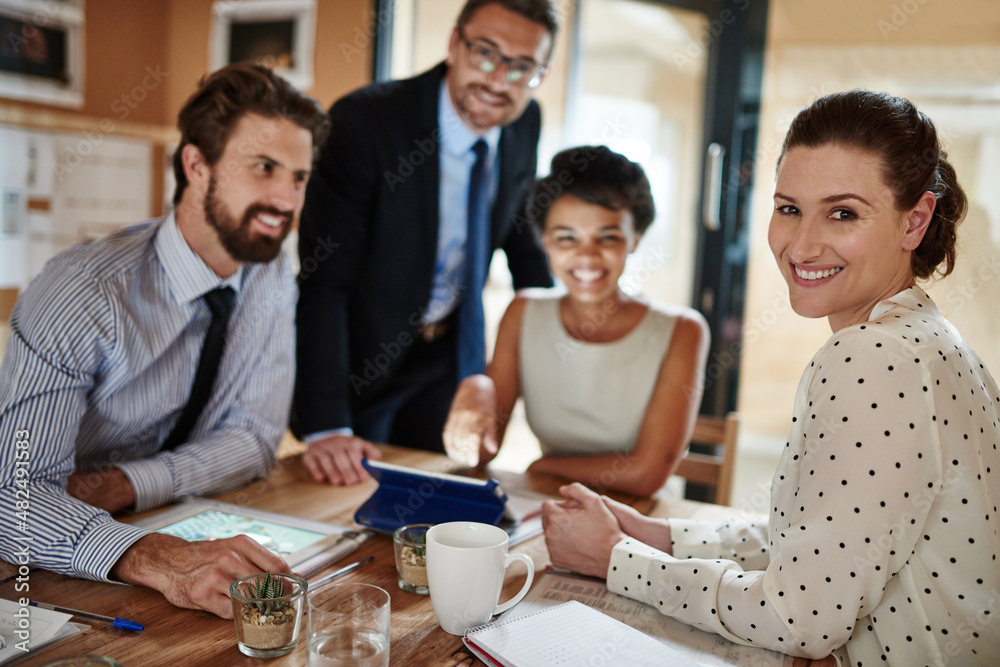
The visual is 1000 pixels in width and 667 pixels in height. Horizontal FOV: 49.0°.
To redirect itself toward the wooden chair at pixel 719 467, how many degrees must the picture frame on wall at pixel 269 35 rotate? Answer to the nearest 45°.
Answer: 0° — it already faces it

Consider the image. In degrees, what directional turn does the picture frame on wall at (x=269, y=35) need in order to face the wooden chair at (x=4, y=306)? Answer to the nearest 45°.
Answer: approximately 45° to its right

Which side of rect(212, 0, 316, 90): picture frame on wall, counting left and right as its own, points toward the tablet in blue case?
front

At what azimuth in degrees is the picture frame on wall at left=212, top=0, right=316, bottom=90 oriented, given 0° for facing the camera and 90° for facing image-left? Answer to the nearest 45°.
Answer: approximately 0°

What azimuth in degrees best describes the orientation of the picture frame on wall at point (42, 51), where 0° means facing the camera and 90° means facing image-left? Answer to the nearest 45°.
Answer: approximately 315°

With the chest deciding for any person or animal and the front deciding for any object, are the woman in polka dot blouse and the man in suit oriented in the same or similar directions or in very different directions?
very different directions

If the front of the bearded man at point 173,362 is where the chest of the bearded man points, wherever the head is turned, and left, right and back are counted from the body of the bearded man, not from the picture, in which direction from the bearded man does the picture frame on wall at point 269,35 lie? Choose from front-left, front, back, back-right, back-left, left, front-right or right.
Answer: back-left

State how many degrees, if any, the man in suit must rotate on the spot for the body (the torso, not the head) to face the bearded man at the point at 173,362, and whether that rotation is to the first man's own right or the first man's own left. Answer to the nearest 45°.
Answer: approximately 90° to the first man's own right

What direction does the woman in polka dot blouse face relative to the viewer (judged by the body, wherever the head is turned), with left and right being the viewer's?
facing to the left of the viewer
